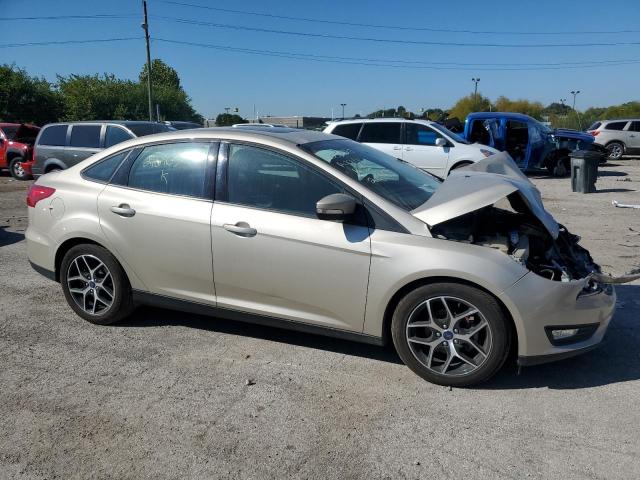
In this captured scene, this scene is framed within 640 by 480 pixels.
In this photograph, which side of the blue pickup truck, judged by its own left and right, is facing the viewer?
right

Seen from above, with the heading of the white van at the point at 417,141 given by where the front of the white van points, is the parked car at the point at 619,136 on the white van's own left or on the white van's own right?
on the white van's own left

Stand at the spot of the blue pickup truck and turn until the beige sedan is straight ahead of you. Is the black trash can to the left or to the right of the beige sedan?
left

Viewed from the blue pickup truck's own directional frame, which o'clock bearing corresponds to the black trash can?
The black trash can is roughly at 2 o'clock from the blue pickup truck.

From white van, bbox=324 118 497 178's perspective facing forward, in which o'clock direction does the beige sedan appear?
The beige sedan is roughly at 3 o'clock from the white van.

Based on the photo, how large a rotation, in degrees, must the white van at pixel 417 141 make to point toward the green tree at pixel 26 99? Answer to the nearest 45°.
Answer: approximately 135° to its left

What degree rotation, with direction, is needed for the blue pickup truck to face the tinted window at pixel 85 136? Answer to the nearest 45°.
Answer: approximately 135° to its right

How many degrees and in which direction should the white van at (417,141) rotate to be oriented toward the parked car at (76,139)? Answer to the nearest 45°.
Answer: approximately 180°

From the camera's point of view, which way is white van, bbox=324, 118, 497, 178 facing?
to the viewer's right

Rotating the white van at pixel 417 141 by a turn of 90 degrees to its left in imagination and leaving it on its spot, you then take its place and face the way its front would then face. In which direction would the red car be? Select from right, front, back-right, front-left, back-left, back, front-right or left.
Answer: left

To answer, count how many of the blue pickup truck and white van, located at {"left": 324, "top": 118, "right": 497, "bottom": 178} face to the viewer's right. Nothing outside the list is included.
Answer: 2

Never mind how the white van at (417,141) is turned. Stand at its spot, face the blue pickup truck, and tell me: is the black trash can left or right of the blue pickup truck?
right

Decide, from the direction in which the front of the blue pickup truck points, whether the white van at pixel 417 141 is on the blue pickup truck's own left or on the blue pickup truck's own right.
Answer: on the blue pickup truck's own right
